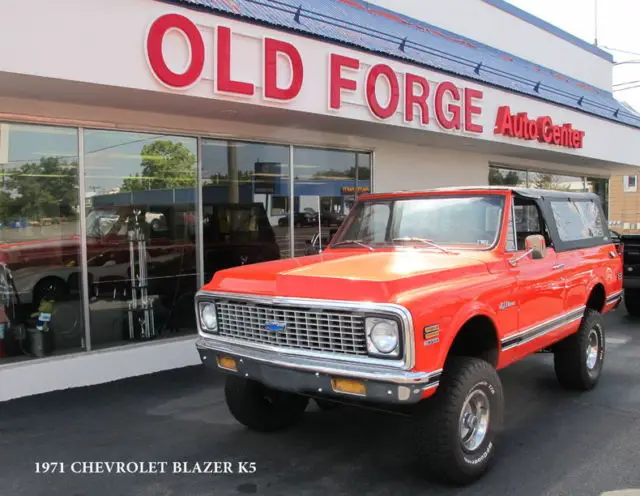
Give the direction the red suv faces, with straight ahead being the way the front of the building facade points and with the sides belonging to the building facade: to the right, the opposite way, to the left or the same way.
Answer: to the right

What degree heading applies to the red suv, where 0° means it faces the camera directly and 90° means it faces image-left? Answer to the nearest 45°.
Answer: approximately 45°

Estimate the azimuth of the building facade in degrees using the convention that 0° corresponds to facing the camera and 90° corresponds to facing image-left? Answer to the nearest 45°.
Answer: approximately 315°

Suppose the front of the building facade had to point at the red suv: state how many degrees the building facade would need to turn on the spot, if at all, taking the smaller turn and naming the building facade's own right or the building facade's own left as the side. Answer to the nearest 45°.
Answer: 0° — it already faces it
